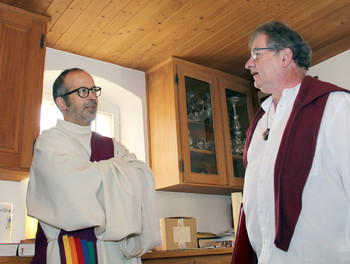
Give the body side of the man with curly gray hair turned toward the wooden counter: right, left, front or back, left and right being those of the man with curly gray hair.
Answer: right

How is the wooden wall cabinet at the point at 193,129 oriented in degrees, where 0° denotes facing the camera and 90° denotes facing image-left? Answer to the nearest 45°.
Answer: approximately 315°

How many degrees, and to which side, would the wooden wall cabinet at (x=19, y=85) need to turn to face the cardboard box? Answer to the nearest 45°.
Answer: approximately 45° to its left

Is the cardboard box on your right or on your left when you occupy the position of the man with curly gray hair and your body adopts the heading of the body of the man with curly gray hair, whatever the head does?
on your right

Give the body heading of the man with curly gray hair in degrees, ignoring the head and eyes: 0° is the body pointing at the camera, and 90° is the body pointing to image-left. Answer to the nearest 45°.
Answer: approximately 45°

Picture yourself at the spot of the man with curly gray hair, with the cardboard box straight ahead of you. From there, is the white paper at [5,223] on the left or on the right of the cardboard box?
left

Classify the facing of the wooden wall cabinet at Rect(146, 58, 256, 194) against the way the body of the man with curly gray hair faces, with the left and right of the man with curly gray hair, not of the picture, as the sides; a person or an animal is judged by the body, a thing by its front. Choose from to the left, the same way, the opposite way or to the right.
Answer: to the left

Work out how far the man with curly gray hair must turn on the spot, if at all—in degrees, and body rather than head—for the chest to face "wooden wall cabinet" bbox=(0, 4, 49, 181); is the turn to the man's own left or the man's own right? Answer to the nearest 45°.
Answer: approximately 45° to the man's own right

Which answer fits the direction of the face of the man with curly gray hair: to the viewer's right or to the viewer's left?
to the viewer's left
